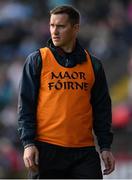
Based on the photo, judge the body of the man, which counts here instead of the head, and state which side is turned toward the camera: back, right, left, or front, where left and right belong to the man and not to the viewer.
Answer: front
